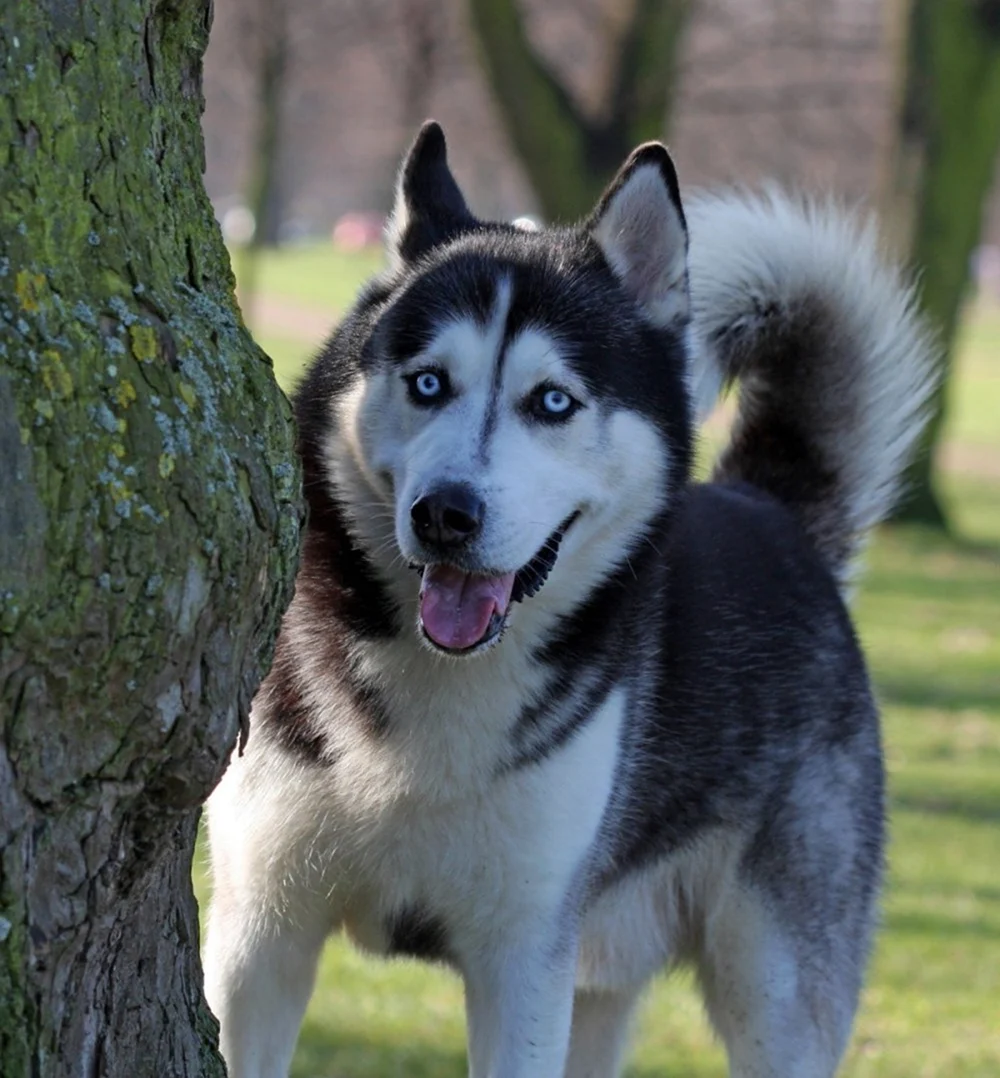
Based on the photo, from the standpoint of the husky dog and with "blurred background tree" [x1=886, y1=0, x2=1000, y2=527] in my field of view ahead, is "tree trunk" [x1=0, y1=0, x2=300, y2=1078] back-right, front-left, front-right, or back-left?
back-left

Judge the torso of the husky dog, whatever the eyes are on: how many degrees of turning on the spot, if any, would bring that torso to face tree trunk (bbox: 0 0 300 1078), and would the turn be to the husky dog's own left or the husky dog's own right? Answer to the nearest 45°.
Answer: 0° — it already faces it

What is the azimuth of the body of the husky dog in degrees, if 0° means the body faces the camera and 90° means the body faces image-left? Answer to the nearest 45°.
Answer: approximately 45°

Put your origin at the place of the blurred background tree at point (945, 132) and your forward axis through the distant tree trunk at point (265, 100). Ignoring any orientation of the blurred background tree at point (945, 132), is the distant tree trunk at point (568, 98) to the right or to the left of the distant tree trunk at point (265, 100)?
left

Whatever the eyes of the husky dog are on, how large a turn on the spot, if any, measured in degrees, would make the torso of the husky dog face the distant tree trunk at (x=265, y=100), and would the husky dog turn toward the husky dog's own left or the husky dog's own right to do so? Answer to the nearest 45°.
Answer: approximately 135° to the husky dog's own right

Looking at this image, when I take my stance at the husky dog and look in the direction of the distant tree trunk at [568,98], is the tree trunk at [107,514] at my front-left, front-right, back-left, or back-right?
back-left

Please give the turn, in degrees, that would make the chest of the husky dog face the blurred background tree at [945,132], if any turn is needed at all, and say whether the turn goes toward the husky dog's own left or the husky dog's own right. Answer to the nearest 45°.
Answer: approximately 135° to the husky dog's own right

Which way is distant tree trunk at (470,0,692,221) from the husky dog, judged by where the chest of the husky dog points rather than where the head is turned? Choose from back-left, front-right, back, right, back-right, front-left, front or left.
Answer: back-right
